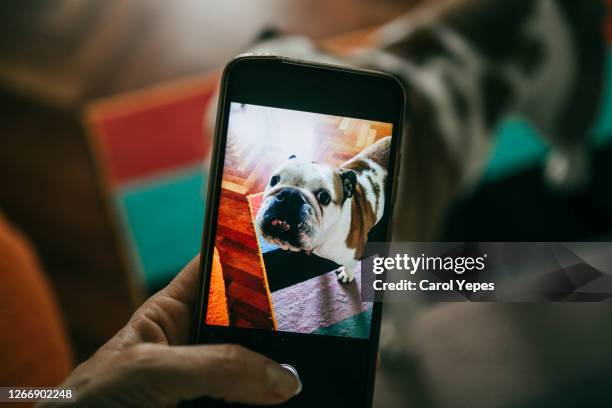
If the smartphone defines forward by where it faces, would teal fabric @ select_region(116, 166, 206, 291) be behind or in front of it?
behind

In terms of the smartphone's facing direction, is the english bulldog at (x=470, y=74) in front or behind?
behind

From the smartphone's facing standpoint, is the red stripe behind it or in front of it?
behind

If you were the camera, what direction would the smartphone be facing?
facing the viewer

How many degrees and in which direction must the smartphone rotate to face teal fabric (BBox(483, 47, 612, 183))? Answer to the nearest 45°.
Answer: approximately 135° to its left
